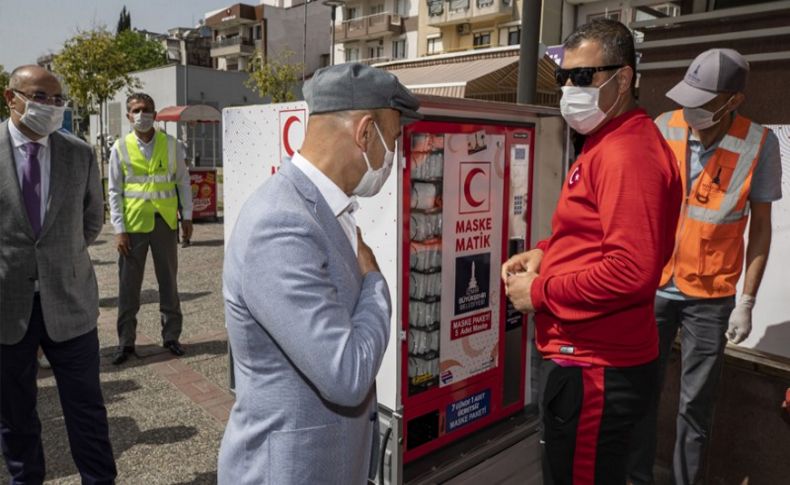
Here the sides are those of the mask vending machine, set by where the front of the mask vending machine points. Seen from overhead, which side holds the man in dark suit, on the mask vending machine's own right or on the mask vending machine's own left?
on the mask vending machine's own right

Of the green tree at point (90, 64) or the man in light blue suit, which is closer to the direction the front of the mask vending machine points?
the man in light blue suit

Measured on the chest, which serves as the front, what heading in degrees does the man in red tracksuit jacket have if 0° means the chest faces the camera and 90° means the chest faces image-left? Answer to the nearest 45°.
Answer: approximately 90°

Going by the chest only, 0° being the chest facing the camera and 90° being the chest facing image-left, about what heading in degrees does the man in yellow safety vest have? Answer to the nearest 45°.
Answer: approximately 0°

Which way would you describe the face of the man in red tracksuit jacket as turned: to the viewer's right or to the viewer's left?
to the viewer's left

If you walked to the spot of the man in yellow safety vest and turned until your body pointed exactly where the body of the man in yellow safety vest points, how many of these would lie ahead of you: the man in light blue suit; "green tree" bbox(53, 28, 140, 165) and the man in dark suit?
2

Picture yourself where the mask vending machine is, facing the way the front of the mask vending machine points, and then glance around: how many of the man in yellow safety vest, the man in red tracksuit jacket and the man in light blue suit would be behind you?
1

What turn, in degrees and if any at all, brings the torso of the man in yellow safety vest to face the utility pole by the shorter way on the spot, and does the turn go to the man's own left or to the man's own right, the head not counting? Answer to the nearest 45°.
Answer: approximately 45° to the man's own left

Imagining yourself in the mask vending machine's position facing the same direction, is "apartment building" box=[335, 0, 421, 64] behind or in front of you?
behind

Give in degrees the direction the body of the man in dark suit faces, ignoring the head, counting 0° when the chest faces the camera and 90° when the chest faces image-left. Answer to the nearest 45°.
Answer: approximately 0°

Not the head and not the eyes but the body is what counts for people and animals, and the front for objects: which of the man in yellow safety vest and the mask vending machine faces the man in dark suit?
the man in yellow safety vest

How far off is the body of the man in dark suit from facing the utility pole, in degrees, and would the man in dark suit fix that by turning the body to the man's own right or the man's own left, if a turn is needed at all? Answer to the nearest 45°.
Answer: approximately 90° to the man's own left
